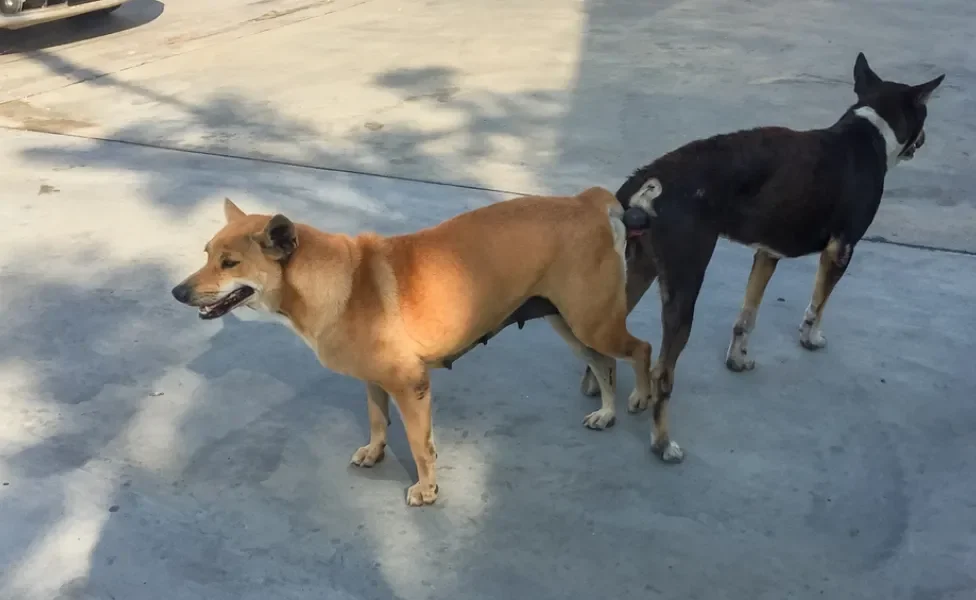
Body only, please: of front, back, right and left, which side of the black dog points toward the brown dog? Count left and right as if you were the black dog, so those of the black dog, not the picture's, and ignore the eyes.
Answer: back

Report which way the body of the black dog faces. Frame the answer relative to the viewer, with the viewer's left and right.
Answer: facing away from the viewer and to the right of the viewer
